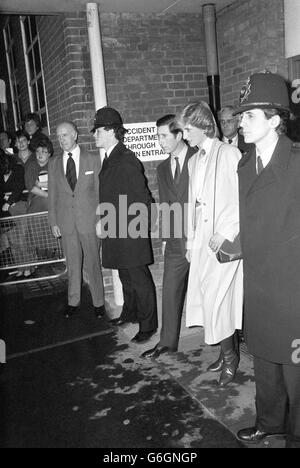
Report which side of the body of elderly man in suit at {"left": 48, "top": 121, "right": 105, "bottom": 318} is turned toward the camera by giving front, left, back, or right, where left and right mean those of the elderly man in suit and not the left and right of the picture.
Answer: front

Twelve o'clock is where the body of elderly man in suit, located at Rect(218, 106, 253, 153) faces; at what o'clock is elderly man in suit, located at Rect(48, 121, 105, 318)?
elderly man in suit, located at Rect(48, 121, 105, 318) is roughly at 1 o'clock from elderly man in suit, located at Rect(218, 106, 253, 153).

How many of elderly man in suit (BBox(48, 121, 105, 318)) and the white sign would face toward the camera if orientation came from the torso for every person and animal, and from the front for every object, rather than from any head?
2

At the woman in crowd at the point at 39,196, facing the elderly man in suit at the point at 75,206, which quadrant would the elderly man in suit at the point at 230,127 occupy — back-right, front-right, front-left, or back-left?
front-left

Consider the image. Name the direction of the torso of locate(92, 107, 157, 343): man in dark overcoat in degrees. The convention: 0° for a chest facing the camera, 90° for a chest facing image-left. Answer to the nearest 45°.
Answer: approximately 90°

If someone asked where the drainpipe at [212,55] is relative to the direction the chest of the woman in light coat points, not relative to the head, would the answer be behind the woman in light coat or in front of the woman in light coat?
behind

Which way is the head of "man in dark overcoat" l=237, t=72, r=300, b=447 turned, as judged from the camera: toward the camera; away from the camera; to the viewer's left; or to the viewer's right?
to the viewer's left

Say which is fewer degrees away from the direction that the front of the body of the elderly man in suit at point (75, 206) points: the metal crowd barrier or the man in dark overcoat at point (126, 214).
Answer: the man in dark overcoat

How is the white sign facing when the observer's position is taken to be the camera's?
facing the viewer

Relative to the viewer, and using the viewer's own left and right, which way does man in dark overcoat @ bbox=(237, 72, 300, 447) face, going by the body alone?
facing the viewer and to the left of the viewer
